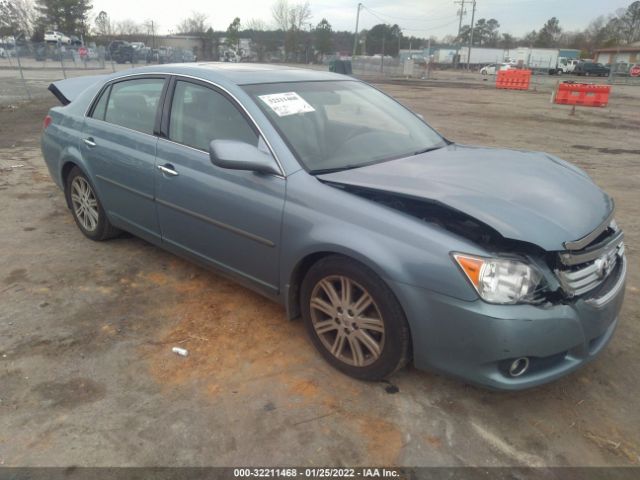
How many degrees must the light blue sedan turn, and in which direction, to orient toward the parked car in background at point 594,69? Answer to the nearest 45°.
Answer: approximately 90° to its left

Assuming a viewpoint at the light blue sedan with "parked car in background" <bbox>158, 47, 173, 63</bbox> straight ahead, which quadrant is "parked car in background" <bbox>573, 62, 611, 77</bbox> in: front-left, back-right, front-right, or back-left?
front-right

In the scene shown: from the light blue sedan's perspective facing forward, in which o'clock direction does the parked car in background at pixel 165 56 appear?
The parked car in background is roughly at 7 o'clock from the light blue sedan.

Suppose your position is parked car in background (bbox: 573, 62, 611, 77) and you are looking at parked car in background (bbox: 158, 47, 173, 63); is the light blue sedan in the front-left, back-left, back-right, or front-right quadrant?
front-left

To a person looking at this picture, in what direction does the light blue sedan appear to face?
facing the viewer and to the right of the viewer
